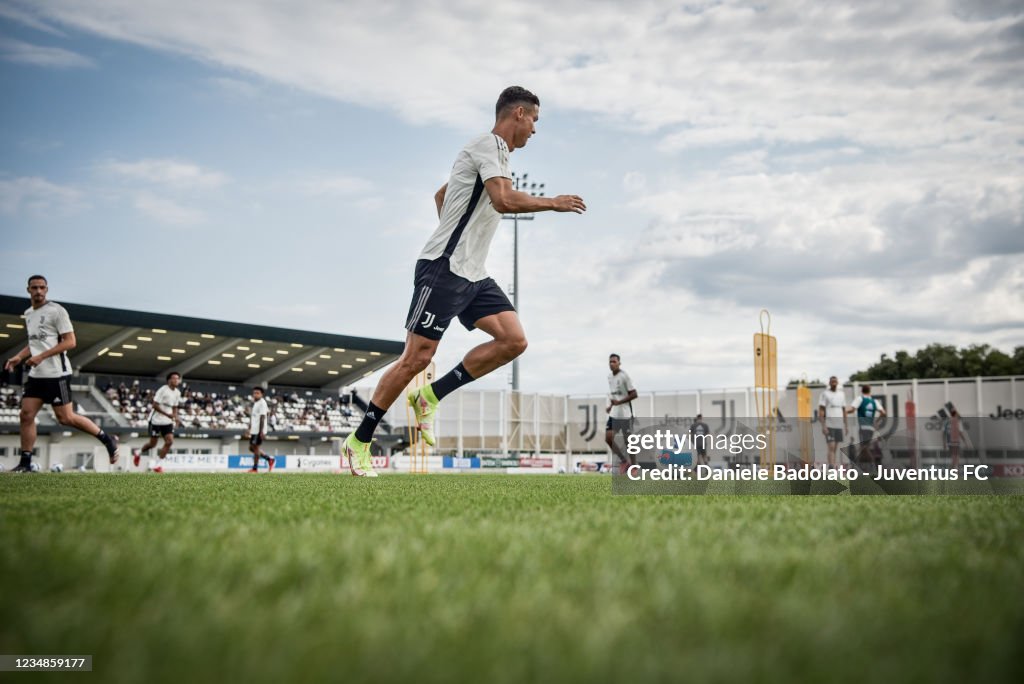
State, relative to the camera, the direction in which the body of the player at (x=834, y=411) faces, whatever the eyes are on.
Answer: toward the camera

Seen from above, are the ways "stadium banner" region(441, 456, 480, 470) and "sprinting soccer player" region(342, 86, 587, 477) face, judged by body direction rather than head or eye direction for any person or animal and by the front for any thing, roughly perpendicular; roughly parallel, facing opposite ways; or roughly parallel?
roughly perpendicular

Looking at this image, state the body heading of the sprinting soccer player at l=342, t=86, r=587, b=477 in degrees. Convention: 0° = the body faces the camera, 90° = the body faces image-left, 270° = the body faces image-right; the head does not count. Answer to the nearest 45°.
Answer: approximately 270°

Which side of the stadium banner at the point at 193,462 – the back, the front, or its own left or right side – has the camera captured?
front

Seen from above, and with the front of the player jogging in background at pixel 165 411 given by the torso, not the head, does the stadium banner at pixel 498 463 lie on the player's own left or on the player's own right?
on the player's own left

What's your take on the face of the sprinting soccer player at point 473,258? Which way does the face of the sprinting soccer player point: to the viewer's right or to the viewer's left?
to the viewer's right

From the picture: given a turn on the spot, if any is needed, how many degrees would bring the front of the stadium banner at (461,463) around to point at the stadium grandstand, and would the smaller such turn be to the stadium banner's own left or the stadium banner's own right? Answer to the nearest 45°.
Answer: approximately 90° to the stadium banner's own right

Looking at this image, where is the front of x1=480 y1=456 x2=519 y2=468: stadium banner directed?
toward the camera

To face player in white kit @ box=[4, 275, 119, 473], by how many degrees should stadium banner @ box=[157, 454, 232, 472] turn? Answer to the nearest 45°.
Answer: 0° — it already faces them

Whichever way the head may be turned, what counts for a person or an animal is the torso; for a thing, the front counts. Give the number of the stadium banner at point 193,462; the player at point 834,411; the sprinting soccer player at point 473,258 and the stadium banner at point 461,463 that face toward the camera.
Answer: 3

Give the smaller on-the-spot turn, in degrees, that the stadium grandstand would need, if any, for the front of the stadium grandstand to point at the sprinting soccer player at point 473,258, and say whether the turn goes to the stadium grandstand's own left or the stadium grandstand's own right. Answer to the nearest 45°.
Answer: approximately 45° to the stadium grandstand's own right
